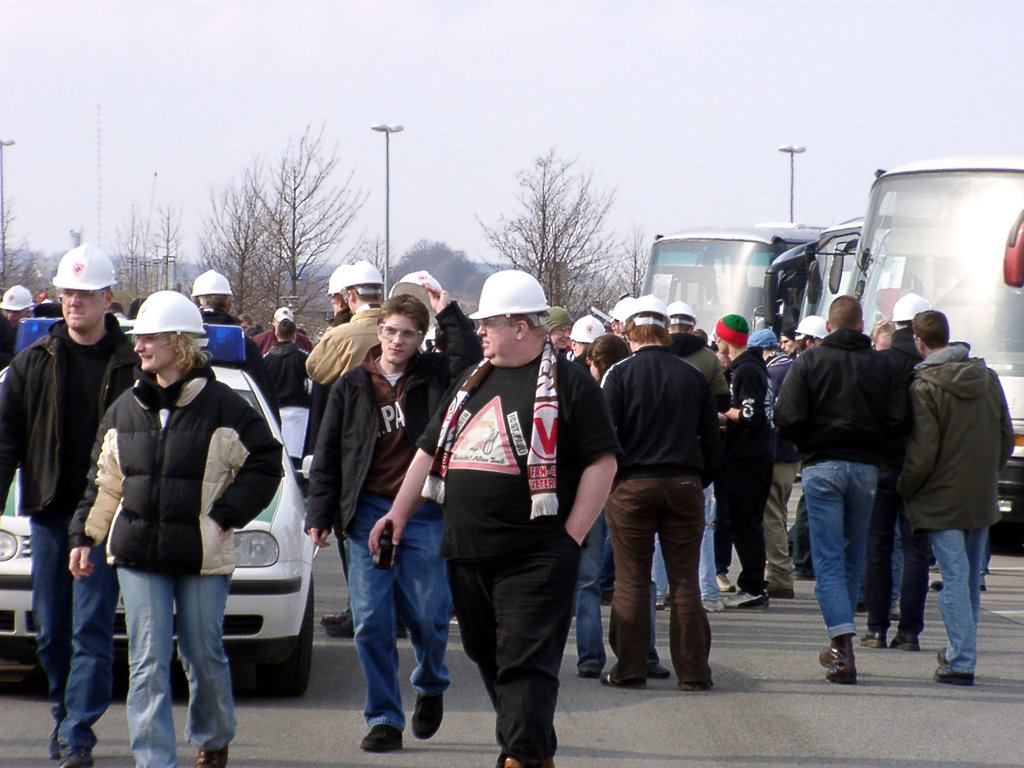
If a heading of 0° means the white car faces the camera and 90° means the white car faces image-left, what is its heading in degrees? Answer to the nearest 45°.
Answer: approximately 0°

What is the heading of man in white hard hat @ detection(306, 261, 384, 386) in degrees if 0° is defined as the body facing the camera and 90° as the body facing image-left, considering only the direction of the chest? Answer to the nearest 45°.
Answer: approximately 135°

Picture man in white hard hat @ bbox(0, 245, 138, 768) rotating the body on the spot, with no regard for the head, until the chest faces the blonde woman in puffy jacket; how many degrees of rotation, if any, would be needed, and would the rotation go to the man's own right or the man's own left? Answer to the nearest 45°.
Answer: approximately 45° to the man's own left

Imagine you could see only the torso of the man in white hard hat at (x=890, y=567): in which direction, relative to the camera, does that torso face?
away from the camera

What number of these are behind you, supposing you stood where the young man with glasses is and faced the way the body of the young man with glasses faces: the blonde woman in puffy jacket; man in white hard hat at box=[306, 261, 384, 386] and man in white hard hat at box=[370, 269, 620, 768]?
1

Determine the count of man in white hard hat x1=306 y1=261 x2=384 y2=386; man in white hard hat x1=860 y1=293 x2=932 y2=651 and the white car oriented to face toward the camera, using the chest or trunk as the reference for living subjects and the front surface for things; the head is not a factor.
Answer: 1

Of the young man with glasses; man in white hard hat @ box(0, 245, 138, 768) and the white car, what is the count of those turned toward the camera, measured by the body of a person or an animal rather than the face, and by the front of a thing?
3

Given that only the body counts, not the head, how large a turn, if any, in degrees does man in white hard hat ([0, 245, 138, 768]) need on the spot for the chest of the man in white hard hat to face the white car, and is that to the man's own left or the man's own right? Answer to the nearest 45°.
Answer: approximately 135° to the man's own left

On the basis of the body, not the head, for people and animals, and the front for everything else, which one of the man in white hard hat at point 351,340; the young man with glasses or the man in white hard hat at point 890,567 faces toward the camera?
the young man with glasses

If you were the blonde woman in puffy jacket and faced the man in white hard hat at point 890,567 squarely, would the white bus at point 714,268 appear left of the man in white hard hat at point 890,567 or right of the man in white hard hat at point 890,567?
left

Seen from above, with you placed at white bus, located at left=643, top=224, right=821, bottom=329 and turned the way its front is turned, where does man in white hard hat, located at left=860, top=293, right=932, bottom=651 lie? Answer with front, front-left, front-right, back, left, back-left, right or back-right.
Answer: front-left

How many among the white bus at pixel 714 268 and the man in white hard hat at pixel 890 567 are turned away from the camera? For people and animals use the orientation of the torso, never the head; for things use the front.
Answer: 1

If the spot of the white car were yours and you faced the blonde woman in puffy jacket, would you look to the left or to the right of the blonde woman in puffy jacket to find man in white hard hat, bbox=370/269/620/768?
left
